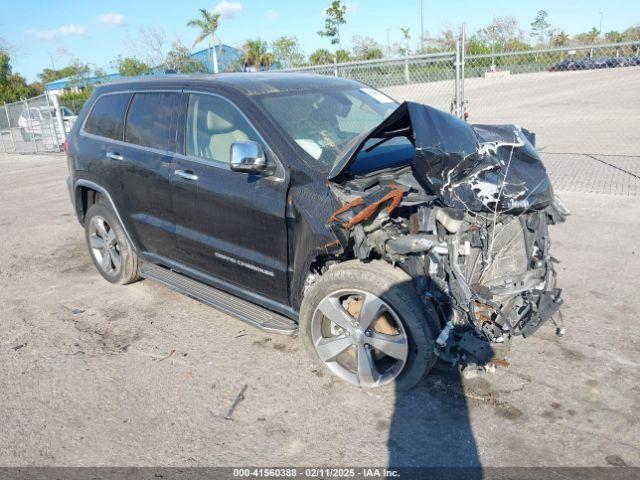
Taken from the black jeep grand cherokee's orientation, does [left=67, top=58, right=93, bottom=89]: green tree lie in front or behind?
behind

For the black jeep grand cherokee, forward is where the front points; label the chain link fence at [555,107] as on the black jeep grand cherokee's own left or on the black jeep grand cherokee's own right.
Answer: on the black jeep grand cherokee's own left

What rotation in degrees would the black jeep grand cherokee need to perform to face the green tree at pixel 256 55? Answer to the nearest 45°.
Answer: approximately 135° to its left

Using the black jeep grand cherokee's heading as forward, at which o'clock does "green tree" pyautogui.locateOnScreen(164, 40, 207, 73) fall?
The green tree is roughly at 7 o'clock from the black jeep grand cherokee.

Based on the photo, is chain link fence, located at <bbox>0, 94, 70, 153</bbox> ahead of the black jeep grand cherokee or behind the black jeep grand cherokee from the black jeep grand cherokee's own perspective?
behind

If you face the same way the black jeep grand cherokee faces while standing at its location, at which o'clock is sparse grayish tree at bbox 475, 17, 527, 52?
The sparse grayish tree is roughly at 8 o'clock from the black jeep grand cherokee.

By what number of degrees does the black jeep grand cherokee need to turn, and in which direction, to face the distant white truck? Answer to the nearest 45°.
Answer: approximately 180°

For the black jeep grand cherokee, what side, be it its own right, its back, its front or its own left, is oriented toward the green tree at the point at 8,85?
back

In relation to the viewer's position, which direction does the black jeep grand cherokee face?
facing the viewer and to the right of the viewer

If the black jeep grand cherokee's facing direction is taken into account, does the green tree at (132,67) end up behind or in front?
behind
